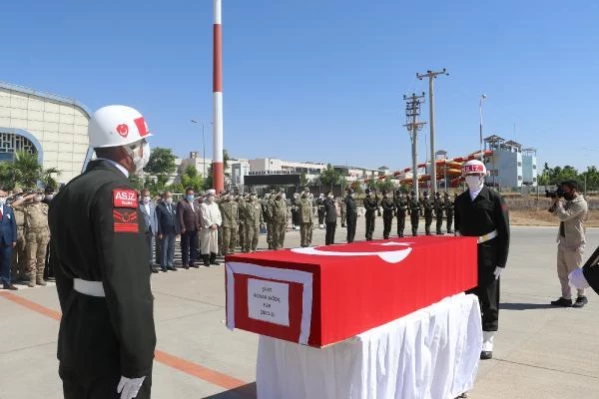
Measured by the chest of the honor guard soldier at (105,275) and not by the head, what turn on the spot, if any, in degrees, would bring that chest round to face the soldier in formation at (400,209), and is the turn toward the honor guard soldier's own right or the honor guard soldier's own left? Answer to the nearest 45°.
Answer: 0° — they already face them

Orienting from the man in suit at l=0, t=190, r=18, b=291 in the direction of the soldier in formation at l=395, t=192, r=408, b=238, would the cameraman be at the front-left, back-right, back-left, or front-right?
front-right

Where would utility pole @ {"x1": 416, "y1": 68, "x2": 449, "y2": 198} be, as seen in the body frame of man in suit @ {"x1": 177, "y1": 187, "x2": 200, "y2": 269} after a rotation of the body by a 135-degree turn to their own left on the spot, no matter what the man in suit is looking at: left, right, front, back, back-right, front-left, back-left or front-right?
front-right

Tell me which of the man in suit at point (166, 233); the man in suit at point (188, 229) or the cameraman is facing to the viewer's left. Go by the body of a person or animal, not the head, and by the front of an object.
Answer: the cameraman

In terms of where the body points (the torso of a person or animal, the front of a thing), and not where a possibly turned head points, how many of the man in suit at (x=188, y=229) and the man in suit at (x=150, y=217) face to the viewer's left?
0

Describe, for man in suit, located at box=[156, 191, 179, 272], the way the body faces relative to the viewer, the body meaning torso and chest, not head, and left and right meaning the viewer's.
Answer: facing the viewer and to the right of the viewer

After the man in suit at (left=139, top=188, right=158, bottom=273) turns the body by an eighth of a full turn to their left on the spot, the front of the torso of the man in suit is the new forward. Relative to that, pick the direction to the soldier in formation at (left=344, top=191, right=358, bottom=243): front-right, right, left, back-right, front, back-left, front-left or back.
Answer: front-left

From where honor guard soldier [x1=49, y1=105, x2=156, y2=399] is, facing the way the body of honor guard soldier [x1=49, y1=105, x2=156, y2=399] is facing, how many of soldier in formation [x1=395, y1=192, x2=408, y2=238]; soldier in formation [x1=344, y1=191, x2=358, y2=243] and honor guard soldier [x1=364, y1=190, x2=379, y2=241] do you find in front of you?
3

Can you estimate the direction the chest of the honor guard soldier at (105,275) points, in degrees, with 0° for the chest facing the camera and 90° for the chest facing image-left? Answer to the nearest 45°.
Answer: approximately 225°

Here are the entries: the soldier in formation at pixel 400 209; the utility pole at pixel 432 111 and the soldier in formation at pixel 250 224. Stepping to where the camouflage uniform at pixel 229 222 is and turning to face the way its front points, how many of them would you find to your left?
3

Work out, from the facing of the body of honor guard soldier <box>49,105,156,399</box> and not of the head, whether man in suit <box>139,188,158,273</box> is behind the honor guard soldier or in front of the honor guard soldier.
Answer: in front

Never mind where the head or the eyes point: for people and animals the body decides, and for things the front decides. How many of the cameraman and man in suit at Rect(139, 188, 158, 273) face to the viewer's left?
1

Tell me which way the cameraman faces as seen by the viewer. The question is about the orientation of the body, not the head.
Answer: to the viewer's left

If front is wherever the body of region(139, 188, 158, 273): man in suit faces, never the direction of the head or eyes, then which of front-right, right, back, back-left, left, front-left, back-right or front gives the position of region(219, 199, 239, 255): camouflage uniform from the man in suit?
left

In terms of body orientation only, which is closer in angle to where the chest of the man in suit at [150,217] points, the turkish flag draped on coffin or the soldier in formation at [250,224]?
the turkish flag draped on coffin

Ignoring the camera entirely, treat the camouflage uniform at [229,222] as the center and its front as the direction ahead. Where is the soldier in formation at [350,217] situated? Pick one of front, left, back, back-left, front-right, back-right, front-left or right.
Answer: left
